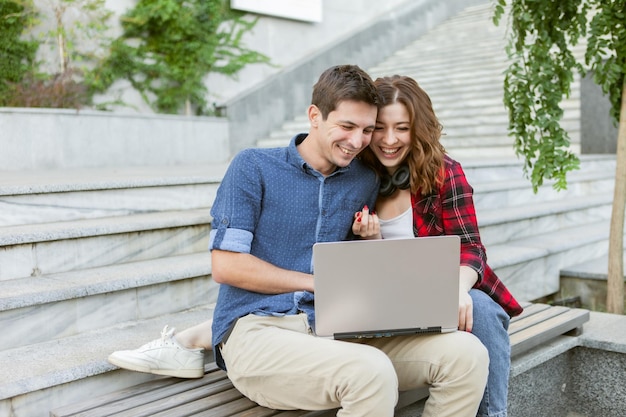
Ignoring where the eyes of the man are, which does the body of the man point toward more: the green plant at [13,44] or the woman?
the woman

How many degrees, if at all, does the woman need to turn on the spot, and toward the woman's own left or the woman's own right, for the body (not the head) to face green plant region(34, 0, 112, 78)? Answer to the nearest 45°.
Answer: approximately 90° to the woman's own right

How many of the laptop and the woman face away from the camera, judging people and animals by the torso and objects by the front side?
1

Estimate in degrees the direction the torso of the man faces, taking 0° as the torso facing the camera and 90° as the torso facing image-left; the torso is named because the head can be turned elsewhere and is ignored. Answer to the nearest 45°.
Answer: approximately 315°

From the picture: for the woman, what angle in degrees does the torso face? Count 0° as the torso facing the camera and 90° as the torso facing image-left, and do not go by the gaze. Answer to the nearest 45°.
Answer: approximately 45°

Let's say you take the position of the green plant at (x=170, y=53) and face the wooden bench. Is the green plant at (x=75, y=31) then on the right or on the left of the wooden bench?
right

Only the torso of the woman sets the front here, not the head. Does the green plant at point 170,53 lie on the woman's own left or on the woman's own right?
on the woman's own right

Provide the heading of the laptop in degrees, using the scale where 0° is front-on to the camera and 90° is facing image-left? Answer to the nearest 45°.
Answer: approximately 180°

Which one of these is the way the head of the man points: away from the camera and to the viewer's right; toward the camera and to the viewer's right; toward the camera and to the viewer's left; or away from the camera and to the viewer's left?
toward the camera and to the viewer's right
